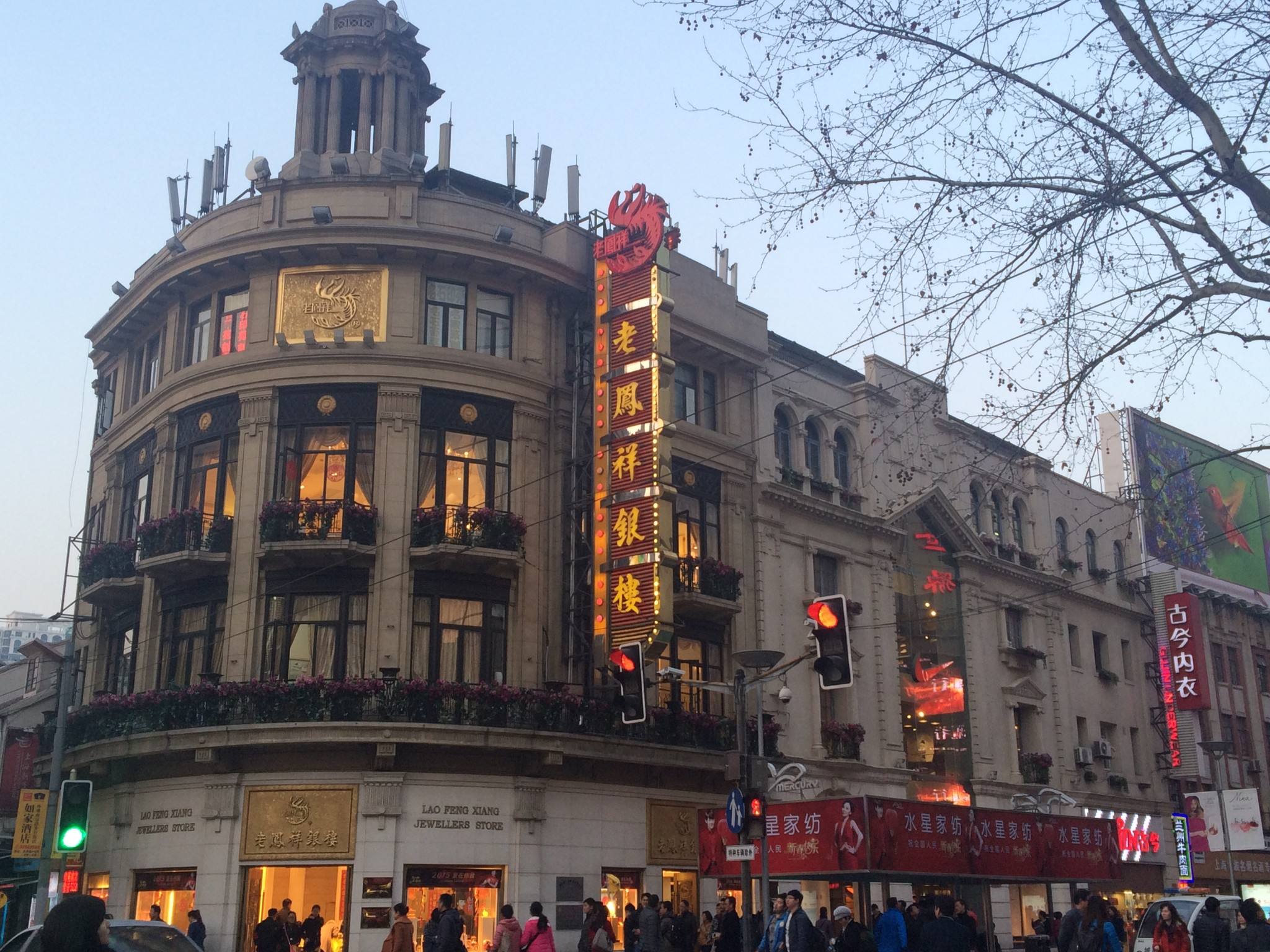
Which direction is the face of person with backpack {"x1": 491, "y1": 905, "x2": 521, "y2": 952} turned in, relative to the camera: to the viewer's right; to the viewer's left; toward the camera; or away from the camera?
away from the camera

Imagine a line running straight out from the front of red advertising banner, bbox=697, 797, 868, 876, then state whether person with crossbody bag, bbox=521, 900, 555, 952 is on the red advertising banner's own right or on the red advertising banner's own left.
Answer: on the red advertising banner's own right

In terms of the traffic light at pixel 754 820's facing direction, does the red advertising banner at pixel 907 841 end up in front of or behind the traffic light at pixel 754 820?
behind

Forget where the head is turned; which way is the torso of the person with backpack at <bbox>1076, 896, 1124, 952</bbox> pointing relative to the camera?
away from the camera

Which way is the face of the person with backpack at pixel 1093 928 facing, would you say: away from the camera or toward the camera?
away from the camera

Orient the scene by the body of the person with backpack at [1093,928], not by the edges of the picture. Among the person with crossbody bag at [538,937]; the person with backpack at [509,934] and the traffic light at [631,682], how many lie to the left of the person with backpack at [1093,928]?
3
